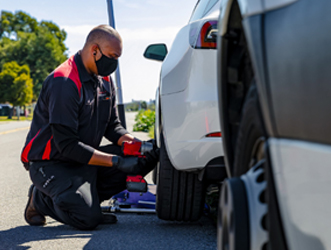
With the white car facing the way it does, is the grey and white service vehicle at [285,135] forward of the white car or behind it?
behind

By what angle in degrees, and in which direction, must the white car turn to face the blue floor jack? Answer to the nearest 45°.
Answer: approximately 135° to its left

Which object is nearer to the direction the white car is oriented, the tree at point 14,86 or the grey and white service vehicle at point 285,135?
the tree

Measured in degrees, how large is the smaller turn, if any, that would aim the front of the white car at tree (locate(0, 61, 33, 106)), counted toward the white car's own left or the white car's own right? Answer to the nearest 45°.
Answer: approximately 45° to the white car's own left

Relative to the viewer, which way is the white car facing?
away from the camera
